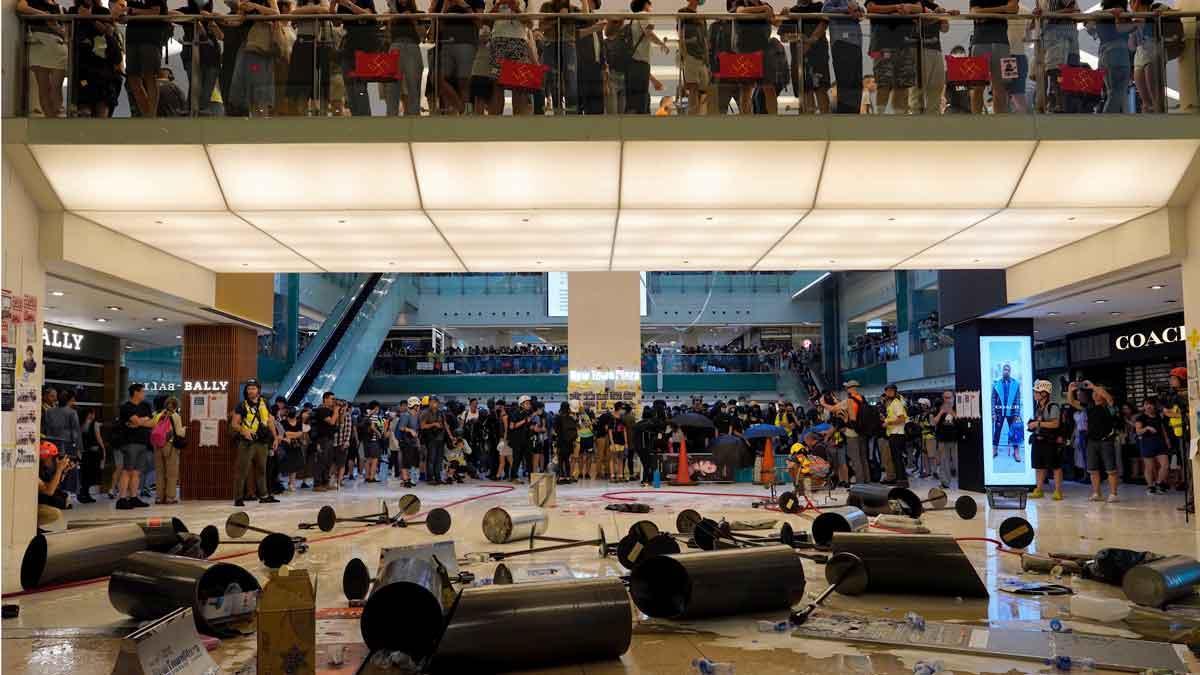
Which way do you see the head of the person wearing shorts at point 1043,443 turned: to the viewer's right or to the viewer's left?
to the viewer's left

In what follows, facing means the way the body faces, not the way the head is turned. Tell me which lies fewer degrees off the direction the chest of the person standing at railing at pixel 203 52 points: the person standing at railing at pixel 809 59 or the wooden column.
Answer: the person standing at railing

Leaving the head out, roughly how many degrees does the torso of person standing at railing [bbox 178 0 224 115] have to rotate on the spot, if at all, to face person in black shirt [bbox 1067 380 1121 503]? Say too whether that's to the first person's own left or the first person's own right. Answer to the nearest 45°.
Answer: approximately 90° to the first person's own left

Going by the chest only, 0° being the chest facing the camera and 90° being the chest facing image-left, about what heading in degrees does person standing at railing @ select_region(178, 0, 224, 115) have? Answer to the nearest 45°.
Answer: approximately 0°

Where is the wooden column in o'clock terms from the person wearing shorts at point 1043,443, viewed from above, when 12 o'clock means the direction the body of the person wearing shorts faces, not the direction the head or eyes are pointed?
The wooden column is roughly at 1 o'clock from the person wearing shorts.
